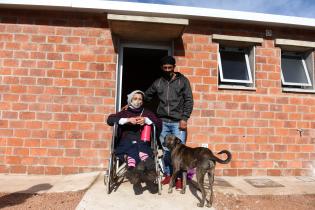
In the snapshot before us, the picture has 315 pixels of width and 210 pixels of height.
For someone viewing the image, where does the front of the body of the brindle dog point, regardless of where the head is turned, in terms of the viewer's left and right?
facing away from the viewer and to the left of the viewer

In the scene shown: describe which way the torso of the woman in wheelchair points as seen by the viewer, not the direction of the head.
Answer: toward the camera

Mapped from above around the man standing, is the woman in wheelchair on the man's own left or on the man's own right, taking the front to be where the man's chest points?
on the man's own right

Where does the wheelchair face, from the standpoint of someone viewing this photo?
facing the viewer

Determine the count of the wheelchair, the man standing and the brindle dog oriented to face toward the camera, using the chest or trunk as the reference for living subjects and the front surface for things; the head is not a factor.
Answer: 2

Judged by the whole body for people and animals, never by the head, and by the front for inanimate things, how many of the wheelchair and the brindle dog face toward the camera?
1

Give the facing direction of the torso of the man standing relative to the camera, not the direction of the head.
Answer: toward the camera

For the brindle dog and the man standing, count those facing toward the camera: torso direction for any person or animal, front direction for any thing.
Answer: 1

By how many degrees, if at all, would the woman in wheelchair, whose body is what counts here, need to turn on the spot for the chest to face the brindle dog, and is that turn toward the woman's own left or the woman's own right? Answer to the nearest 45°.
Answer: approximately 90° to the woman's own left

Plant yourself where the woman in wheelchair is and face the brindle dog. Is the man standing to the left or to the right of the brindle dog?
left
